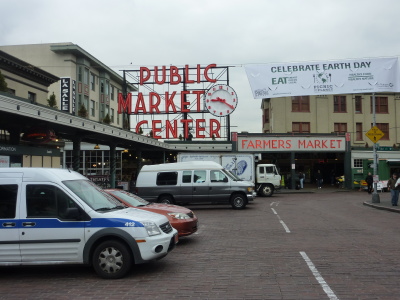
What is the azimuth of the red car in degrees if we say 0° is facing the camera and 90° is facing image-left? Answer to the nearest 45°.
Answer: approximately 315°

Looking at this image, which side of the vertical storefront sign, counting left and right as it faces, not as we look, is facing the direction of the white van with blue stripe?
front

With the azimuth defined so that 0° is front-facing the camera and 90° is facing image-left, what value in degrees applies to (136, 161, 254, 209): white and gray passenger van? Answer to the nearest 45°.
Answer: approximately 270°

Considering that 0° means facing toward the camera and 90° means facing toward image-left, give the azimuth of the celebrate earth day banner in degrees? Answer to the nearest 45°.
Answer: approximately 0°

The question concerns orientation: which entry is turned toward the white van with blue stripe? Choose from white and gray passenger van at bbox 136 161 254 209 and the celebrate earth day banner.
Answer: the celebrate earth day banner

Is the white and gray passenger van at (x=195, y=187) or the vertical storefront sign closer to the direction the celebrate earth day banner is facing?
the white and gray passenger van

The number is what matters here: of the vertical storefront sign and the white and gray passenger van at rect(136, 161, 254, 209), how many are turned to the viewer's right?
1

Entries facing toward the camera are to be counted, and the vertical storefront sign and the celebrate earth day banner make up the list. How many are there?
2

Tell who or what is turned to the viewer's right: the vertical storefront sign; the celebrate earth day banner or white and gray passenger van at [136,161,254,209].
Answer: the white and gray passenger van
